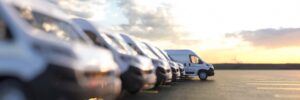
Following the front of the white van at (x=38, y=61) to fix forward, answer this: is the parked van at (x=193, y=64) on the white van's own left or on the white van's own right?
on the white van's own left

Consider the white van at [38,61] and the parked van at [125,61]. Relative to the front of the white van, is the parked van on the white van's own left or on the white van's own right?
on the white van's own left
